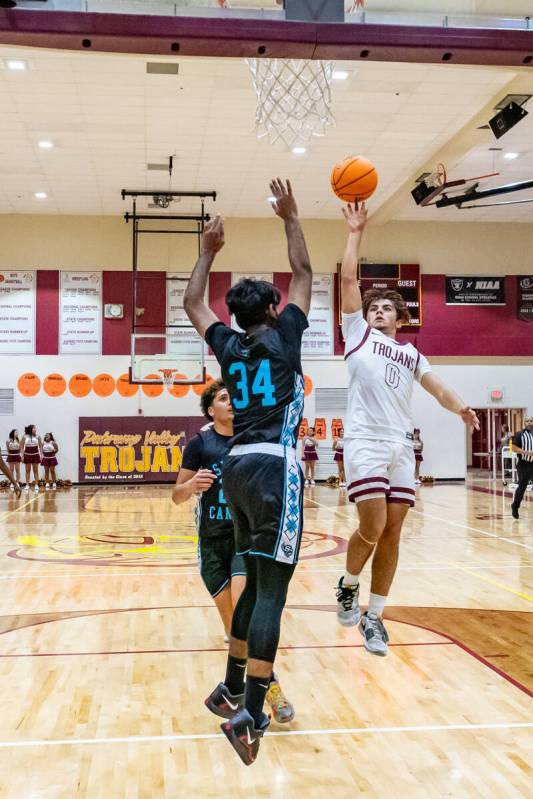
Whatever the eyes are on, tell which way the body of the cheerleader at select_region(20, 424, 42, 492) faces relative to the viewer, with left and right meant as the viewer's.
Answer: facing the viewer

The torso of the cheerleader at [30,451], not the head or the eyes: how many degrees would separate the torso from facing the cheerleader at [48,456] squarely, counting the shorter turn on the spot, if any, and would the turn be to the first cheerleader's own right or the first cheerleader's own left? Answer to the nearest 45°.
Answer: approximately 90° to the first cheerleader's own left

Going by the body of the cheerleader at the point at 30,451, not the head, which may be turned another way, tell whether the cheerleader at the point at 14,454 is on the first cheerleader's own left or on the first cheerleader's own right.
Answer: on the first cheerleader's own right

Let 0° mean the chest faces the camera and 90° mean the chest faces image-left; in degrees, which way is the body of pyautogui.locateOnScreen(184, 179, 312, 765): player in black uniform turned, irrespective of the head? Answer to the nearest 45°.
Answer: approximately 225°

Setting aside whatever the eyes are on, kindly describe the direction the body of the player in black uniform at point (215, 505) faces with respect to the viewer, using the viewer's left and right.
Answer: facing the viewer and to the right of the viewer

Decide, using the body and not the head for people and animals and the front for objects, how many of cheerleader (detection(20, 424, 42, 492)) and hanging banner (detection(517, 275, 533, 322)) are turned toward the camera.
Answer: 2

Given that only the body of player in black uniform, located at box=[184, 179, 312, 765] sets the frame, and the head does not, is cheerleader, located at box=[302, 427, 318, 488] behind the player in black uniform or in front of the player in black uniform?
in front

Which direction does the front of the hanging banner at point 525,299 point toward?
toward the camera
